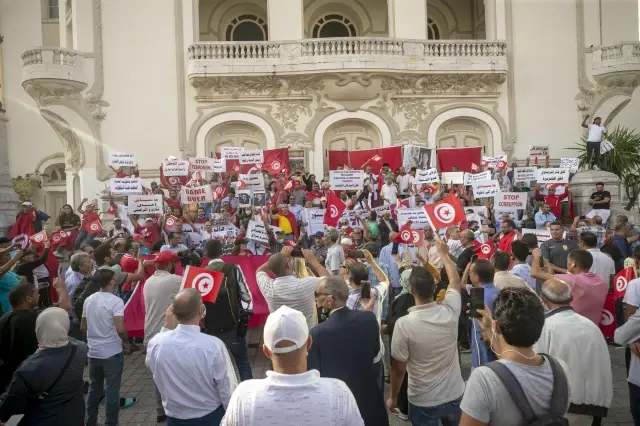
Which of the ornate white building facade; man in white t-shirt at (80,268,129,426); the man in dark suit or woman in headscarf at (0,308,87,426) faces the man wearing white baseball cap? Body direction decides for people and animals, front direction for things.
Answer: the ornate white building facade

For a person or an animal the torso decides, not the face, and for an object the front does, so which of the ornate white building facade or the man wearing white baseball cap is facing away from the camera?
the man wearing white baseball cap

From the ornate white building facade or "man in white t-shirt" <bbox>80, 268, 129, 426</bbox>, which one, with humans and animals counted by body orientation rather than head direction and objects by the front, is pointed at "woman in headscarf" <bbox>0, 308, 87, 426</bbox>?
the ornate white building facade

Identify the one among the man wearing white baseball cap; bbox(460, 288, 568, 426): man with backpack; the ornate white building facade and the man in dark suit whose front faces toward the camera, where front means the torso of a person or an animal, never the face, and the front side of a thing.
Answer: the ornate white building facade

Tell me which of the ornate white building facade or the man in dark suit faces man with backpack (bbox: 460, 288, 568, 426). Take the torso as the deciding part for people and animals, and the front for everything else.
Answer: the ornate white building facade

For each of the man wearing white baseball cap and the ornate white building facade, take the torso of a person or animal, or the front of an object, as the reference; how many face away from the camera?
1

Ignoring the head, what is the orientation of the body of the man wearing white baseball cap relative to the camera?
away from the camera

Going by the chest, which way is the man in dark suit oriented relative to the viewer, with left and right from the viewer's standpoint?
facing away from the viewer and to the left of the viewer

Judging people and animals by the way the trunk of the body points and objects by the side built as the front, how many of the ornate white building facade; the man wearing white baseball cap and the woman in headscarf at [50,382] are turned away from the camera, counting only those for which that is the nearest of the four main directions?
2

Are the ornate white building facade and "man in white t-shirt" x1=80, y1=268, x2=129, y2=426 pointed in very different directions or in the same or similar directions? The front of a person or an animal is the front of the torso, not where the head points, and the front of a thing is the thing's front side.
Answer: very different directions

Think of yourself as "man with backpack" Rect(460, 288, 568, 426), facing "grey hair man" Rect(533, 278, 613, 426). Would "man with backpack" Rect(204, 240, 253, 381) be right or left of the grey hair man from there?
left

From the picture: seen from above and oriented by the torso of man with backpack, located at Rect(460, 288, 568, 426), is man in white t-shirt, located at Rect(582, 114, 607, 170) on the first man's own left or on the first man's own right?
on the first man's own right

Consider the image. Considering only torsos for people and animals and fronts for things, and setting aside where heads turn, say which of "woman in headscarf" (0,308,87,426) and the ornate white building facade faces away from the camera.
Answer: the woman in headscarf

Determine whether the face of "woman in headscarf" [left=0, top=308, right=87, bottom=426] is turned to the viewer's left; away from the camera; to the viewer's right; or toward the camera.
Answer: away from the camera

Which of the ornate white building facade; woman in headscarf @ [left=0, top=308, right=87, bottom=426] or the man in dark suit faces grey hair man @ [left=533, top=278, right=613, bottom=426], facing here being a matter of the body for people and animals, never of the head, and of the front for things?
the ornate white building facade

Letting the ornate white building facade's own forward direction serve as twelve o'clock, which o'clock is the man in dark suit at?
The man in dark suit is roughly at 12 o'clock from the ornate white building facade.
